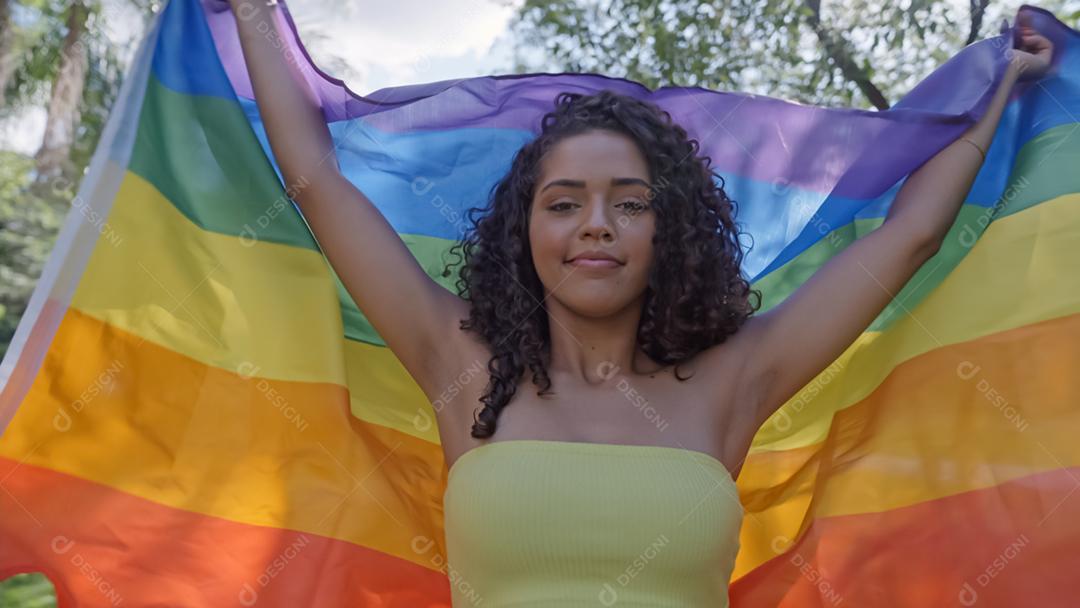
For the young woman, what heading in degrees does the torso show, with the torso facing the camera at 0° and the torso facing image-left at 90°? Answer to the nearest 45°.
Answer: approximately 0°
